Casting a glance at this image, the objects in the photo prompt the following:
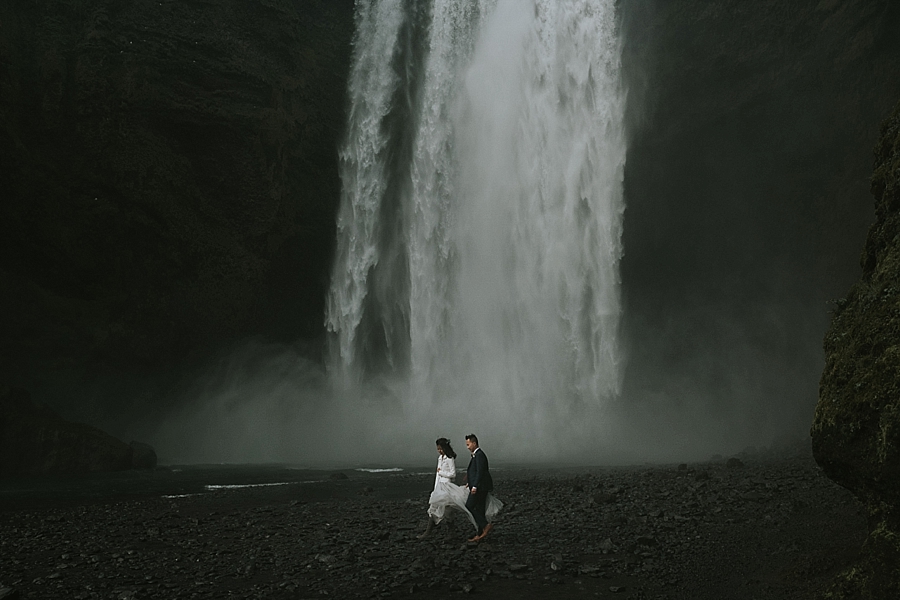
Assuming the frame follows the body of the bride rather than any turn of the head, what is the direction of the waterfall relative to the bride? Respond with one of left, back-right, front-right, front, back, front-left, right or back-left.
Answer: right

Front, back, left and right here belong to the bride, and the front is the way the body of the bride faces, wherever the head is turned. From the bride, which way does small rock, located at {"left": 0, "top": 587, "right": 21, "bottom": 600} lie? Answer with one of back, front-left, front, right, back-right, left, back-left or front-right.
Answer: front-left

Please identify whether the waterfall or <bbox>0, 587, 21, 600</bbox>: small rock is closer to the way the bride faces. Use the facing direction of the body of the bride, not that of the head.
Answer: the small rock

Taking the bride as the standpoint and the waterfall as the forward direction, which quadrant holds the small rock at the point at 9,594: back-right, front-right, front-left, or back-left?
back-left

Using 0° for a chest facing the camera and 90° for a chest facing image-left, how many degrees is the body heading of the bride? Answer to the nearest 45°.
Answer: approximately 90°
